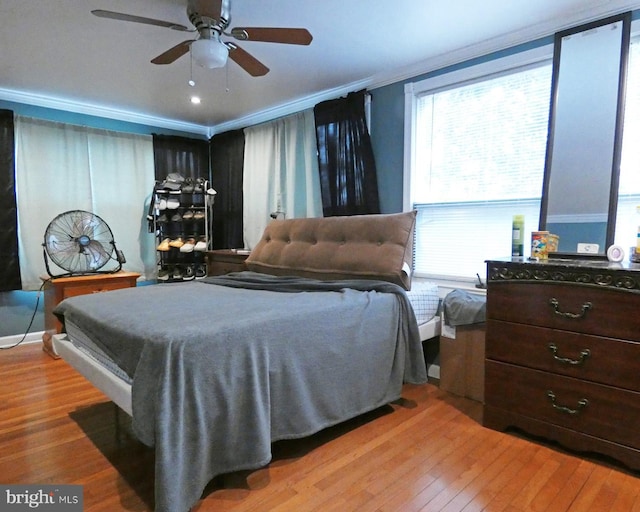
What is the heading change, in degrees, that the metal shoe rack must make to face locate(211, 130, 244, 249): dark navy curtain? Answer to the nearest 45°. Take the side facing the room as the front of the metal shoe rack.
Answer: approximately 135° to its left

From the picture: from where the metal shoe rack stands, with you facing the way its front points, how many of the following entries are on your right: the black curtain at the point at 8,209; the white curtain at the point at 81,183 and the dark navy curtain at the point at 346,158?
2

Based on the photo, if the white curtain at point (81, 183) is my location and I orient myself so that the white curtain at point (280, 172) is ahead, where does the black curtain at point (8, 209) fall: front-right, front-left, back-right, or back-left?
back-right

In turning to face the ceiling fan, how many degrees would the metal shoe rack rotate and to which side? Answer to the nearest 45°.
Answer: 0° — it already faces it

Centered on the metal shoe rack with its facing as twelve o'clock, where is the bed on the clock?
The bed is roughly at 12 o'clock from the metal shoe rack.

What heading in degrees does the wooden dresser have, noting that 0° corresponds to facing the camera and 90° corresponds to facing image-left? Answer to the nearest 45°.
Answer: approximately 45°

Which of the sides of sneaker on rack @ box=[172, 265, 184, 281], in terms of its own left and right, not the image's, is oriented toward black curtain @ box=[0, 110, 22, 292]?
right

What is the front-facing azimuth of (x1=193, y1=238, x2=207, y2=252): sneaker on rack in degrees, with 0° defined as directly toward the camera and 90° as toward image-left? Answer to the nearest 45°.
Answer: approximately 45°

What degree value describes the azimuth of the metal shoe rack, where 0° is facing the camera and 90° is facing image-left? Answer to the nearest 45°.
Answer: approximately 0°

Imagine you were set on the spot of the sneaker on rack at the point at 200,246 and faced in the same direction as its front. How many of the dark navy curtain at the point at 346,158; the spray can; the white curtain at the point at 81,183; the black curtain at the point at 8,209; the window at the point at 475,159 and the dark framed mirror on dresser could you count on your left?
4
